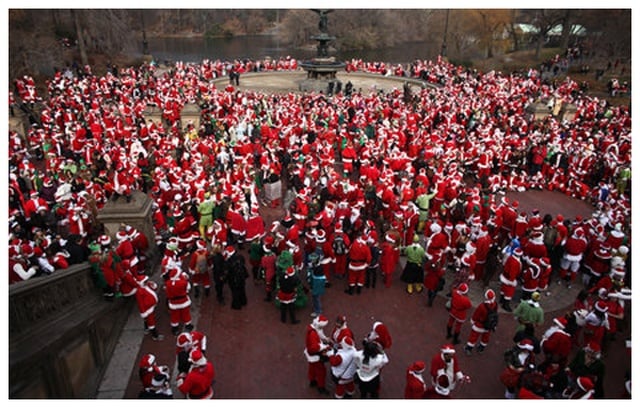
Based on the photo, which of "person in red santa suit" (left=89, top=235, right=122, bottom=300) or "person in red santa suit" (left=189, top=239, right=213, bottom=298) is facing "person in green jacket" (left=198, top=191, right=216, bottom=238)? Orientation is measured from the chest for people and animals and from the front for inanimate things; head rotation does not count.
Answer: "person in red santa suit" (left=189, top=239, right=213, bottom=298)

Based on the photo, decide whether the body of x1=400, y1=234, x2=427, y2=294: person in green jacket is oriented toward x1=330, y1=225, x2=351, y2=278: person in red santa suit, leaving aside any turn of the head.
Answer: no

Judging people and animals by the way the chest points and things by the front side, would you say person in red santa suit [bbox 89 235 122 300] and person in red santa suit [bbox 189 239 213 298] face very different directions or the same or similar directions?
very different directions

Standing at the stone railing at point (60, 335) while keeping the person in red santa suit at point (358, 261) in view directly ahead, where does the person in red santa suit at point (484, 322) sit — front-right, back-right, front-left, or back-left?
front-right

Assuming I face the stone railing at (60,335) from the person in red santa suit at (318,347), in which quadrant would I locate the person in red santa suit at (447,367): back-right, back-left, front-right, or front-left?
back-left

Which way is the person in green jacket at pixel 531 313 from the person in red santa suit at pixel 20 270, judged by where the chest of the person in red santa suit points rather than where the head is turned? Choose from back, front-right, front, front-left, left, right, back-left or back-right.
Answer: front-right

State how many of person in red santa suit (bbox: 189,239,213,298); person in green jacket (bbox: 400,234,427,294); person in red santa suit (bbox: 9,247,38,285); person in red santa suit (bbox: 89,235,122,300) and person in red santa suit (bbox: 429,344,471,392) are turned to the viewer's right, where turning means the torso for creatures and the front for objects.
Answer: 1
